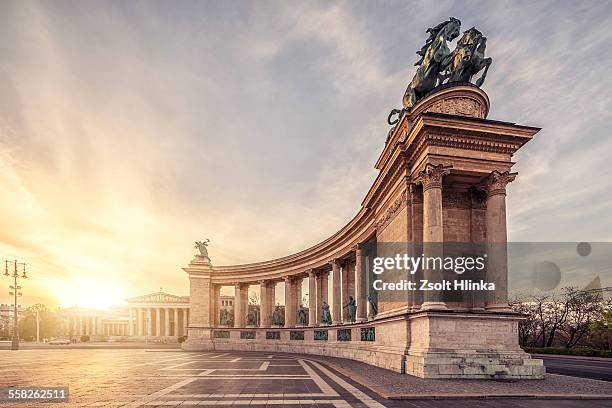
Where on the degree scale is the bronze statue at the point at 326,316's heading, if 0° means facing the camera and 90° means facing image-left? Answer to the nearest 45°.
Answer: approximately 45°

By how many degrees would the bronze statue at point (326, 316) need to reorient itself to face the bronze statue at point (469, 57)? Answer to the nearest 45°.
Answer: approximately 45° to its left
